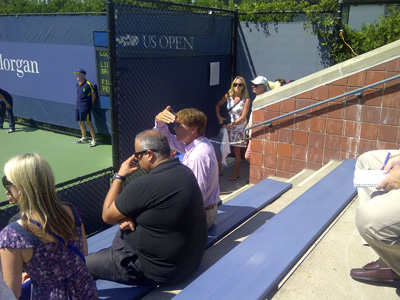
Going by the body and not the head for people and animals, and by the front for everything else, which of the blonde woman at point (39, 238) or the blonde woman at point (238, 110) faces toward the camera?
the blonde woman at point (238, 110)

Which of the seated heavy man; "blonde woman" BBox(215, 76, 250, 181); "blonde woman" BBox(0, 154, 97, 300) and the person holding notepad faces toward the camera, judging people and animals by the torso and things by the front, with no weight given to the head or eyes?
"blonde woman" BBox(215, 76, 250, 181)

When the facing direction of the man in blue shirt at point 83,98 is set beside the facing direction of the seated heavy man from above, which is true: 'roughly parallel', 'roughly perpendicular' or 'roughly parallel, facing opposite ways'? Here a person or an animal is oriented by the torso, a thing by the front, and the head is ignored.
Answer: roughly perpendicular

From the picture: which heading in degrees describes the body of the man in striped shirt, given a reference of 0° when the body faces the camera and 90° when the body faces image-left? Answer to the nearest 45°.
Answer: approximately 90°

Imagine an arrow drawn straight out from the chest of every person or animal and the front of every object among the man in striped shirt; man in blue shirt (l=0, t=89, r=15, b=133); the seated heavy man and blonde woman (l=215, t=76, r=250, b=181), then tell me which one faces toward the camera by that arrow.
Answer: the blonde woman

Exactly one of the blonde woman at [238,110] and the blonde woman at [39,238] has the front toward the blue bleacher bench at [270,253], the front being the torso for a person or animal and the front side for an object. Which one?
the blonde woman at [238,110]

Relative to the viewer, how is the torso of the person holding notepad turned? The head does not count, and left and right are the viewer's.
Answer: facing to the left of the viewer

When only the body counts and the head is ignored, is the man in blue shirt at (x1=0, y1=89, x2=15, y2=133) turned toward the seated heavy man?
no

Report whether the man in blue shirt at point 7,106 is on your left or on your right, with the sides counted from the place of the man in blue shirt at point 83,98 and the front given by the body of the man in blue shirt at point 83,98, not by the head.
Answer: on your right

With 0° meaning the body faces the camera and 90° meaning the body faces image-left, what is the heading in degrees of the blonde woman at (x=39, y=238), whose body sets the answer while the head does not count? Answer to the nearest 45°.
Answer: approximately 135°

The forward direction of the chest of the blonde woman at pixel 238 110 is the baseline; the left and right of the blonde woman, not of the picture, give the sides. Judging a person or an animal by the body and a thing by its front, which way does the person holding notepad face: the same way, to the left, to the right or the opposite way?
to the right

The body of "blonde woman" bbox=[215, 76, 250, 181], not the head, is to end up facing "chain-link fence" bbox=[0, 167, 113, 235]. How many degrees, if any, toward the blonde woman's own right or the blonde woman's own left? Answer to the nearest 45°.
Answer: approximately 45° to the blonde woman's own right

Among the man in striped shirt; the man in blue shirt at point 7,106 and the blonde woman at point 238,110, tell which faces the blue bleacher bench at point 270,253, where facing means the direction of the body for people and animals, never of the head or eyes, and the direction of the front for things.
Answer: the blonde woman

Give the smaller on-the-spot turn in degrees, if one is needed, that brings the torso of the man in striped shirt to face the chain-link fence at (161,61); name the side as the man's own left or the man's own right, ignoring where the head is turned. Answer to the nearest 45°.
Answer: approximately 90° to the man's own right

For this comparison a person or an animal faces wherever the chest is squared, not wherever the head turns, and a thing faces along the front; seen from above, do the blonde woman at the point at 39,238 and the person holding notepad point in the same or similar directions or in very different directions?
same or similar directions
